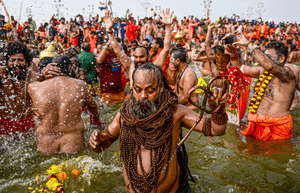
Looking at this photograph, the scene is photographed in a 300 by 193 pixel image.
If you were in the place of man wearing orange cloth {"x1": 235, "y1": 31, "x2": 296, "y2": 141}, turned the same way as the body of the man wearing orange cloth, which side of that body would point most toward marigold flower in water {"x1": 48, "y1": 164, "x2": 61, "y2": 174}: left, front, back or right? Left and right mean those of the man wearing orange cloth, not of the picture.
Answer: front

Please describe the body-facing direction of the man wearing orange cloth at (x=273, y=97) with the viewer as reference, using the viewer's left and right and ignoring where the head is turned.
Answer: facing the viewer and to the left of the viewer

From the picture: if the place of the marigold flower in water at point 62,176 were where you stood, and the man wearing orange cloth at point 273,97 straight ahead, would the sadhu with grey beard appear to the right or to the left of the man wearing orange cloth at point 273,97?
right

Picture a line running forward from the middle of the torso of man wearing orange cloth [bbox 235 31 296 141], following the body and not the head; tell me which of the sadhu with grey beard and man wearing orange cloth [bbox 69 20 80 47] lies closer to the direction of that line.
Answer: the sadhu with grey beard

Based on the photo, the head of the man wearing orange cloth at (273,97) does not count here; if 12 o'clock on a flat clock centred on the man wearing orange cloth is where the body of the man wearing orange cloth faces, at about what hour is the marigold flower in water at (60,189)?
The marigold flower in water is roughly at 12 o'clock from the man wearing orange cloth.

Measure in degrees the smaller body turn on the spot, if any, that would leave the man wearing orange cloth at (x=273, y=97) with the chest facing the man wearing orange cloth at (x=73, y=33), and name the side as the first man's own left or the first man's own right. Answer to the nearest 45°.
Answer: approximately 90° to the first man's own right

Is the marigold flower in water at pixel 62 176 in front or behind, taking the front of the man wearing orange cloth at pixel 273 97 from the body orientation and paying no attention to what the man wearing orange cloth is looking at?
in front

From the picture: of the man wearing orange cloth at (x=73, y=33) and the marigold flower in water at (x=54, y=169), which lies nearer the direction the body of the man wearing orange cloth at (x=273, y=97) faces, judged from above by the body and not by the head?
the marigold flower in water

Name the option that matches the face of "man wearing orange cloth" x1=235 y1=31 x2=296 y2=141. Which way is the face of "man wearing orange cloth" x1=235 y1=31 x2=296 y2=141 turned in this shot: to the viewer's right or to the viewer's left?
to the viewer's left

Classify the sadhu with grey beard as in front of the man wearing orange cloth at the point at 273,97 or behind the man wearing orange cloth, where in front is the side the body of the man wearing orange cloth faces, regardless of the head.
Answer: in front
